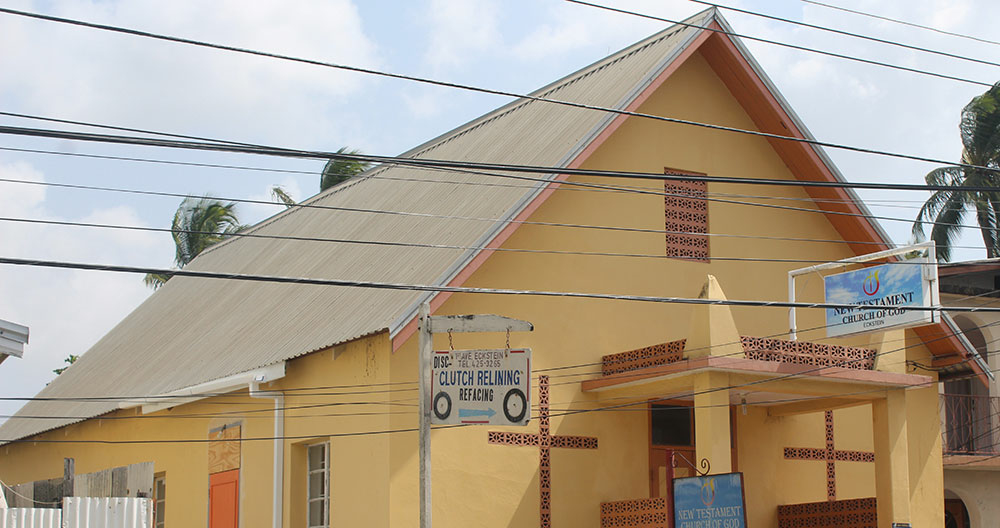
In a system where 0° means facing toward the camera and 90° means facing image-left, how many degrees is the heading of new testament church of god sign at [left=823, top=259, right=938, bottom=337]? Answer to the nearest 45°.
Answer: approximately 45°

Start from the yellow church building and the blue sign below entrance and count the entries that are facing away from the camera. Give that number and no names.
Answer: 0

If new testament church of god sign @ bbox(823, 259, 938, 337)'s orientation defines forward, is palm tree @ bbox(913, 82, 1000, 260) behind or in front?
behind

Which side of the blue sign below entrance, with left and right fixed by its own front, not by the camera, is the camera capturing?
front

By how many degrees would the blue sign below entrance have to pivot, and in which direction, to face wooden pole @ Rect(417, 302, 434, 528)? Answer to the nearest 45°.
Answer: approximately 45° to its right

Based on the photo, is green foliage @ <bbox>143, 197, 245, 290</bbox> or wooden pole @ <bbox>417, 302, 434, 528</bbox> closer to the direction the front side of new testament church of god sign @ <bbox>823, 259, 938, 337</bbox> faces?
the wooden pole

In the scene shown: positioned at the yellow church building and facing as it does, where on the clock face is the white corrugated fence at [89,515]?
The white corrugated fence is roughly at 3 o'clock from the yellow church building.

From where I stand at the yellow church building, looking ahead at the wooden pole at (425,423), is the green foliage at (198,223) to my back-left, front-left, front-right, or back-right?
back-right

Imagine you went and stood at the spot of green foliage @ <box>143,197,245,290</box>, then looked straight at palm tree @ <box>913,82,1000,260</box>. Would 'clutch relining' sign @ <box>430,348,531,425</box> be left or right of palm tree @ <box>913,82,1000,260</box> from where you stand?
right

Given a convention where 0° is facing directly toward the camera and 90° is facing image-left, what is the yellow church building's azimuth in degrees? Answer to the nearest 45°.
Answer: approximately 315°

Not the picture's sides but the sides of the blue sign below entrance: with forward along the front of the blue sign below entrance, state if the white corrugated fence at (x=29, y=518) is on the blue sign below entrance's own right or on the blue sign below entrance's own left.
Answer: on the blue sign below entrance's own right

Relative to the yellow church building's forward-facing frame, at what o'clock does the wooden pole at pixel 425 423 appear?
The wooden pole is roughly at 2 o'clock from the yellow church building.
